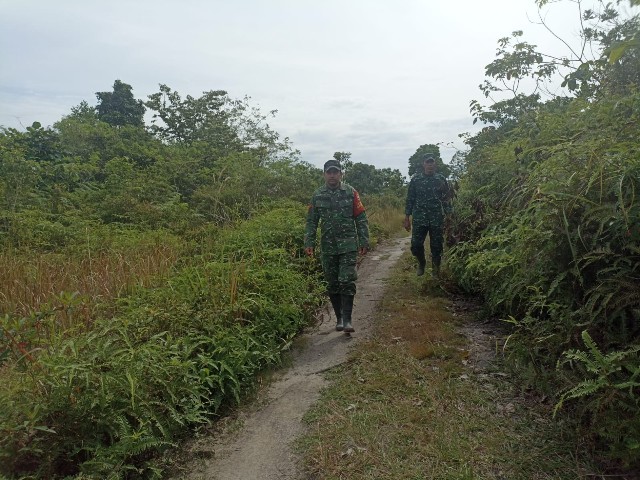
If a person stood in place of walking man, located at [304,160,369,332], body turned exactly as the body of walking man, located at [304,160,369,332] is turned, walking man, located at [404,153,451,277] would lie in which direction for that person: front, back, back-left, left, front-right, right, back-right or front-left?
back-left

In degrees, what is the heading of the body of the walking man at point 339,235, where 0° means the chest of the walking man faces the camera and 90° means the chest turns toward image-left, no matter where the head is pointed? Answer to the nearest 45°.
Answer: approximately 0°

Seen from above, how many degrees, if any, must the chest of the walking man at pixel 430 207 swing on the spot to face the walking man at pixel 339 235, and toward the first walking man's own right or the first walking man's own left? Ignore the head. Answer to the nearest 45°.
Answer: approximately 45° to the first walking man's own right

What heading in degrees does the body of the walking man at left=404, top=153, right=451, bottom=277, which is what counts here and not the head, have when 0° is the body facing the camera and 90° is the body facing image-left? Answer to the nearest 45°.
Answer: approximately 0°

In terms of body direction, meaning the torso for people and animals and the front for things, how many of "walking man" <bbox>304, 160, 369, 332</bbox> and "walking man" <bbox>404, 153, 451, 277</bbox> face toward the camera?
2
